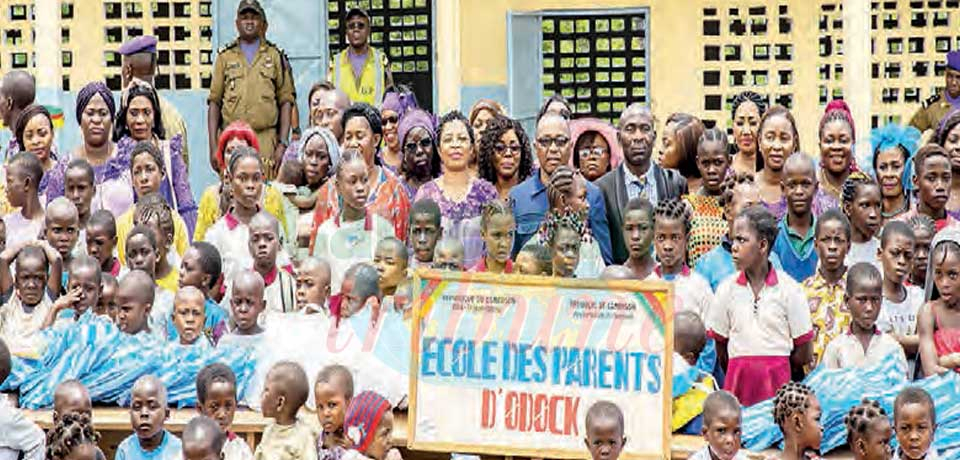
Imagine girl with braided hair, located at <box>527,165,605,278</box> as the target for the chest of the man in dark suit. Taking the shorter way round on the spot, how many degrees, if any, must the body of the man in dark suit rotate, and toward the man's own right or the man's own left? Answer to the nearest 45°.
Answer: approximately 45° to the man's own right

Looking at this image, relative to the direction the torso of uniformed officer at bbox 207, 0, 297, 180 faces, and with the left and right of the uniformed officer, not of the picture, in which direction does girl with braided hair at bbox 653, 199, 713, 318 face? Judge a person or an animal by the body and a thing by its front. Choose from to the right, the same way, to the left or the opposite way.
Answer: the same way

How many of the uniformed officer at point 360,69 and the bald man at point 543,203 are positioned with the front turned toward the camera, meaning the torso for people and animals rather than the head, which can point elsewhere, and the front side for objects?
2

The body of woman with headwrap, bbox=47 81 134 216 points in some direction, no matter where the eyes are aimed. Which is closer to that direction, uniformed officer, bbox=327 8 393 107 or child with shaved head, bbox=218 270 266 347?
the child with shaved head

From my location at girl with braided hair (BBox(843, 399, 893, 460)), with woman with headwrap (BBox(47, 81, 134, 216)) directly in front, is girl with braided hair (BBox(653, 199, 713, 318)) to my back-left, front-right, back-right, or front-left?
front-right

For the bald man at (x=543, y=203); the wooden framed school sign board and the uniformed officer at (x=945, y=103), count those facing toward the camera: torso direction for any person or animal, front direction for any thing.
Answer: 3

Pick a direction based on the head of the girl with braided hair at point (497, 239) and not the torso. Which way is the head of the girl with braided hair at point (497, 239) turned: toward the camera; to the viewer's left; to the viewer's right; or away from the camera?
toward the camera

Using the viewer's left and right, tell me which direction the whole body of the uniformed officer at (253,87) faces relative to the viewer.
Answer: facing the viewer

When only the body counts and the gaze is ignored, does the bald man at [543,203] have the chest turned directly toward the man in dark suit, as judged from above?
no

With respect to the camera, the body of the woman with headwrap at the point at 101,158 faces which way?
toward the camera

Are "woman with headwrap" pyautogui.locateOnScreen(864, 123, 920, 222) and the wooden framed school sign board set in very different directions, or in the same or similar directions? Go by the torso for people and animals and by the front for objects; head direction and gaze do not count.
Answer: same or similar directions

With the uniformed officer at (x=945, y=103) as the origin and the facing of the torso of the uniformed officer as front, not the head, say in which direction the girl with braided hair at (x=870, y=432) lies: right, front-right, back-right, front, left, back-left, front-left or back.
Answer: front

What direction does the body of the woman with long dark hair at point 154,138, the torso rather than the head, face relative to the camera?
toward the camera
